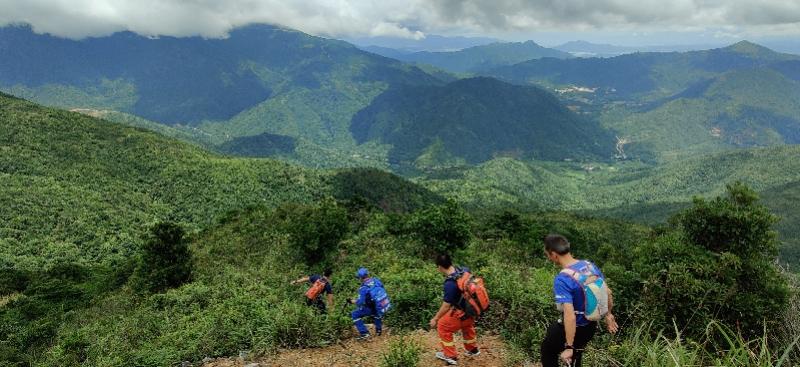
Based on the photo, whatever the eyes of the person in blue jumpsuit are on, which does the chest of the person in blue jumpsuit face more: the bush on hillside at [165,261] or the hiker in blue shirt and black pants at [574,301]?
the bush on hillside

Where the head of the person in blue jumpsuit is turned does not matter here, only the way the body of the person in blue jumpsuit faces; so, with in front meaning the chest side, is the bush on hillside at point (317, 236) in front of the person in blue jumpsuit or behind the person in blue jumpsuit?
in front

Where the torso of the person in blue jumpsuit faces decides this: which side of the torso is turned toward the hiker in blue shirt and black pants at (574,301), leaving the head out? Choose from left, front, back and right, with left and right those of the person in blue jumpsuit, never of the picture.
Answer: back

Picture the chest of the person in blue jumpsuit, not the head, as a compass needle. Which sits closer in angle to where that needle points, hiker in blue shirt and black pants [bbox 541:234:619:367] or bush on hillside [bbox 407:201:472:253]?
the bush on hillside

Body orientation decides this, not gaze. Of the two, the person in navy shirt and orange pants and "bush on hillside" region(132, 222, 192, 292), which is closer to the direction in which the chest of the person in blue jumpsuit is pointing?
the bush on hillside

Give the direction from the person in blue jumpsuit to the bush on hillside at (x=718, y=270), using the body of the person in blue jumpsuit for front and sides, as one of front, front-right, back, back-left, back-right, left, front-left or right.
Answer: back-right

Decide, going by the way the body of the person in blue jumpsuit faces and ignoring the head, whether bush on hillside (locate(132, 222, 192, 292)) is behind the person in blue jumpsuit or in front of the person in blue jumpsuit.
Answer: in front

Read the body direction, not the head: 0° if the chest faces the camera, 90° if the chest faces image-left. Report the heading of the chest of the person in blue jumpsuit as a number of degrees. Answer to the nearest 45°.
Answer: approximately 135°

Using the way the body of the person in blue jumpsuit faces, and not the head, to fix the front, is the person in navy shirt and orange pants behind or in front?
behind
